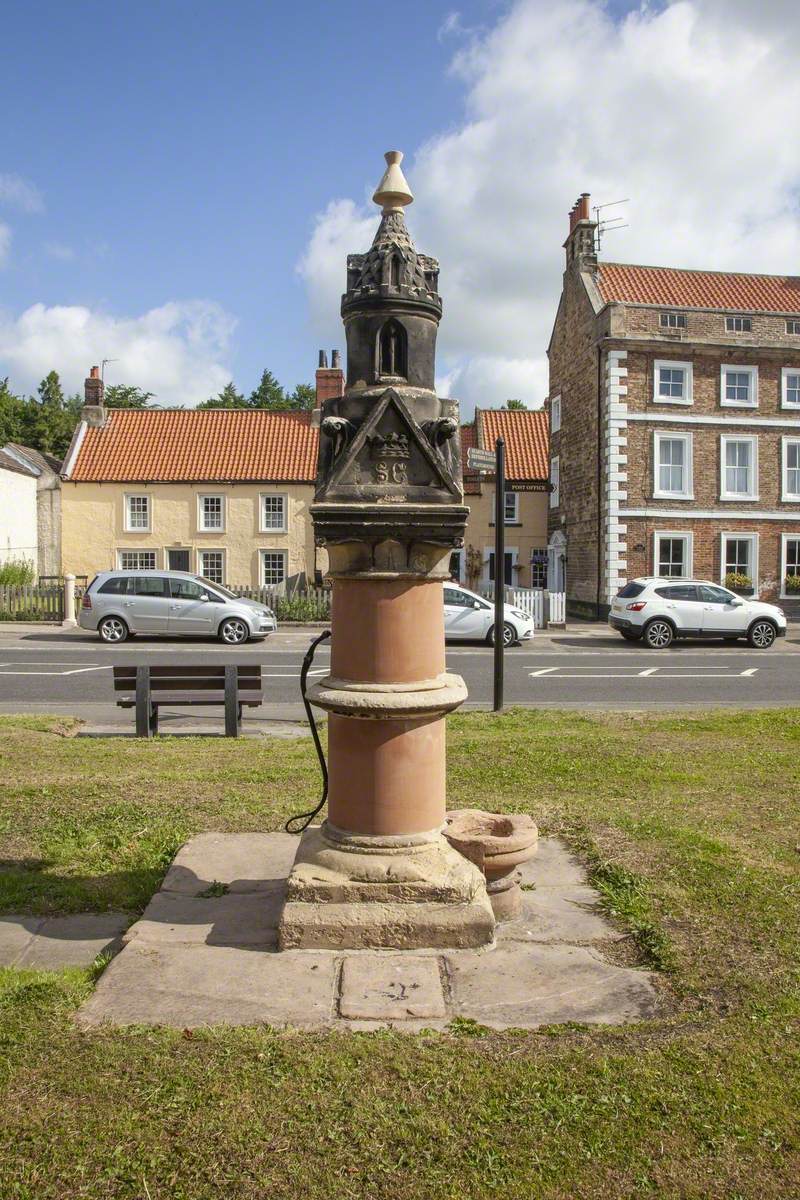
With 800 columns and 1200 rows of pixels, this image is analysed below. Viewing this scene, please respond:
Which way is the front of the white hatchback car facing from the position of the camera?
facing to the right of the viewer

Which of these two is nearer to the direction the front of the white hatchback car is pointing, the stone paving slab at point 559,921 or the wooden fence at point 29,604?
the stone paving slab

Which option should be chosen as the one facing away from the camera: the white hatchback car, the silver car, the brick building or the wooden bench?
the wooden bench

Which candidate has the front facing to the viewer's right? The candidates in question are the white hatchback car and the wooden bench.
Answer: the white hatchback car

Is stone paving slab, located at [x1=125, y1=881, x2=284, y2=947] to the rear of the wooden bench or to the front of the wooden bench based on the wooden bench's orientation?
to the rear

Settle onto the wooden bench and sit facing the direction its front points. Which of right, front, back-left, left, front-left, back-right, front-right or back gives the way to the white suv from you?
front-right

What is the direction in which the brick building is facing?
toward the camera

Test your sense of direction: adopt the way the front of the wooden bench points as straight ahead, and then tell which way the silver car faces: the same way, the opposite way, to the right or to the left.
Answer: to the right

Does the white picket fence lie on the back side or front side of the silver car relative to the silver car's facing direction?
on the front side

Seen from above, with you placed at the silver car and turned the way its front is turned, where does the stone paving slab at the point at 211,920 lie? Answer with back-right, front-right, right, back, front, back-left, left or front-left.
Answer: right

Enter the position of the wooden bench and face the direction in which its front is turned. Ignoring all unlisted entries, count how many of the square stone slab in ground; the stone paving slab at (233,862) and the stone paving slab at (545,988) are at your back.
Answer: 3

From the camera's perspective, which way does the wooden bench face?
away from the camera

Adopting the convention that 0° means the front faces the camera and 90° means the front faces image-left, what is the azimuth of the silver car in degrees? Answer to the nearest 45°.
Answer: approximately 270°

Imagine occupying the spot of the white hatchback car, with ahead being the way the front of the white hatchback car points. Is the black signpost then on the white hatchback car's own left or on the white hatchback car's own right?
on the white hatchback car's own right

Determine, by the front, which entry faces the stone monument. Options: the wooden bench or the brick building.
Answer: the brick building

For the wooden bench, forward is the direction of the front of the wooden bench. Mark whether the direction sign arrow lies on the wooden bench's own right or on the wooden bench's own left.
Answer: on the wooden bench's own right

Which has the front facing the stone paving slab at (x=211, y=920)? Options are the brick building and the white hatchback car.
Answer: the brick building

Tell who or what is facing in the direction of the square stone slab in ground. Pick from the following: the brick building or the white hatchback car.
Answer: the brick building

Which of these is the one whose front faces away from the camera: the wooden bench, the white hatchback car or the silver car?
the wooden bench

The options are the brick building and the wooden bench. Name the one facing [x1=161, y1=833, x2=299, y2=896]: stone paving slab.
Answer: the brick building
